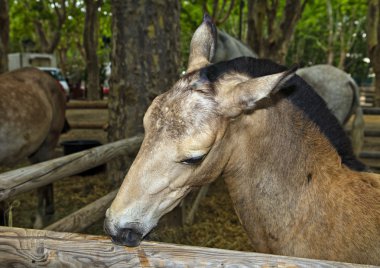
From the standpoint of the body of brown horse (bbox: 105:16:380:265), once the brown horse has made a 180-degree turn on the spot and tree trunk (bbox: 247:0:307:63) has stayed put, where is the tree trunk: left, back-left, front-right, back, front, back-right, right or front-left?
left

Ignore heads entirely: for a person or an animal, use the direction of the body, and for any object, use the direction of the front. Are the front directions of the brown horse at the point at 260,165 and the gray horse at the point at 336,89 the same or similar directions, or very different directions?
same or similar directions

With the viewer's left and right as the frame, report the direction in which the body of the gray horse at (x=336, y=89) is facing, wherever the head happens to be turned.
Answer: facing to the left of the viewer

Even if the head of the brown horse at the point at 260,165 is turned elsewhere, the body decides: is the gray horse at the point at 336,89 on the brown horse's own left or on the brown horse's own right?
on the brown horse's own right

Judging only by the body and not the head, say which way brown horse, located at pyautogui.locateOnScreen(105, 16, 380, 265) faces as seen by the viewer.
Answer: to the viewer's left

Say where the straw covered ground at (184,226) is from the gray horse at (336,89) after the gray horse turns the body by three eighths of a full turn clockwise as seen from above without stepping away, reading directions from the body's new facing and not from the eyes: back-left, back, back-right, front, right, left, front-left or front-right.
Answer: back

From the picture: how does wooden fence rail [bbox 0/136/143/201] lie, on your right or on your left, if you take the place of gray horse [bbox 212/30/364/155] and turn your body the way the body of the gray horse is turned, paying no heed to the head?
on your left

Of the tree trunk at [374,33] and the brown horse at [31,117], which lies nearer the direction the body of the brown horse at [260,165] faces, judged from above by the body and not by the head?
the brown horse at [31,117]

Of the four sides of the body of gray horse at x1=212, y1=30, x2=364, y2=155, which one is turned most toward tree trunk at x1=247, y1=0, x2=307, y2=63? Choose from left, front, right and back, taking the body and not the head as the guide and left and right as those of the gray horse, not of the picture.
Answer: right

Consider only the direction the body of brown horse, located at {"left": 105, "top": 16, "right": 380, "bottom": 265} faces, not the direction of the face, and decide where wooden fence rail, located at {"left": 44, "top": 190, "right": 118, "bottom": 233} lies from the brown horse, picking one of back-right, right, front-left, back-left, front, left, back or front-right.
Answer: front-right

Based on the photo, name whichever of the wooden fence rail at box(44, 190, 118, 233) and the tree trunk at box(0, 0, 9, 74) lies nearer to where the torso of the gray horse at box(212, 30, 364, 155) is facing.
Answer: the tree trunk

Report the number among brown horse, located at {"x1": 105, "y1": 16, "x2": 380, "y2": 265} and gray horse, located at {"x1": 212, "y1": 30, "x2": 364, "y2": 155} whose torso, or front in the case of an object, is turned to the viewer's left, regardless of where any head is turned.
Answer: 2

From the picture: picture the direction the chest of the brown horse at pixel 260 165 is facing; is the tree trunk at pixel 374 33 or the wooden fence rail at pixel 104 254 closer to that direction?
the wooden fence rail

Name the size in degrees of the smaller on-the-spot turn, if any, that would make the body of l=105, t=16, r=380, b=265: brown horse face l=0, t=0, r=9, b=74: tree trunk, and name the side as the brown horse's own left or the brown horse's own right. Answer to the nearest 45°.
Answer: approximately 45° to the brown horse's own right
